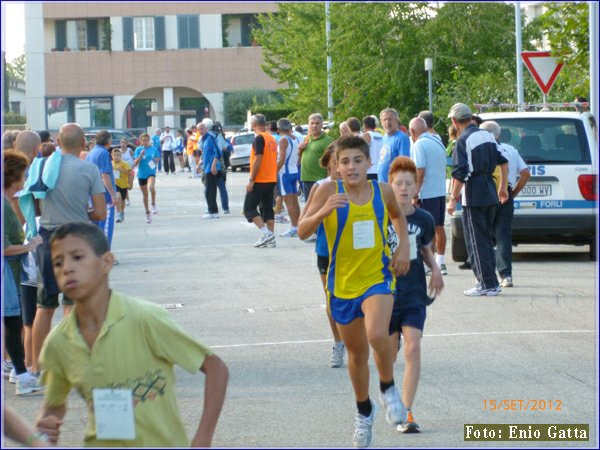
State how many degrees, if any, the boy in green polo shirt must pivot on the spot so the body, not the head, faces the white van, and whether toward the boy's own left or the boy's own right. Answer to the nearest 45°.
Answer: approximately 180°

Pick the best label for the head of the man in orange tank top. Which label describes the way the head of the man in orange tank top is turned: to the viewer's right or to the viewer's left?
to the viewer's left

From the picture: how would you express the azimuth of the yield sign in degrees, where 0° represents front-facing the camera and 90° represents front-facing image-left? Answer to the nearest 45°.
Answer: approximately 0°

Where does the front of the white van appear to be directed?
away from the camera

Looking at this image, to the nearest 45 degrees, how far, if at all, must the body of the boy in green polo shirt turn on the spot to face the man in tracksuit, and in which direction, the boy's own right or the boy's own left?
approximately 180°

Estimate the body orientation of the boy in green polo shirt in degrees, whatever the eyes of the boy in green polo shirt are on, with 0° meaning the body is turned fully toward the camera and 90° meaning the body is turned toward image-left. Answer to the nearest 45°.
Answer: approximately 45°

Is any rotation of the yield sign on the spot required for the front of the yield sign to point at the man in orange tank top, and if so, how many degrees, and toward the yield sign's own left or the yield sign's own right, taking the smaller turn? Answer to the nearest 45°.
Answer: approximately 90° to the yield sign's own right

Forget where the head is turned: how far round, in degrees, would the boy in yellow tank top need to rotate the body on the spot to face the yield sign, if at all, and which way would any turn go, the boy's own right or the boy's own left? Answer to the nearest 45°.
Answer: approximately 180°
